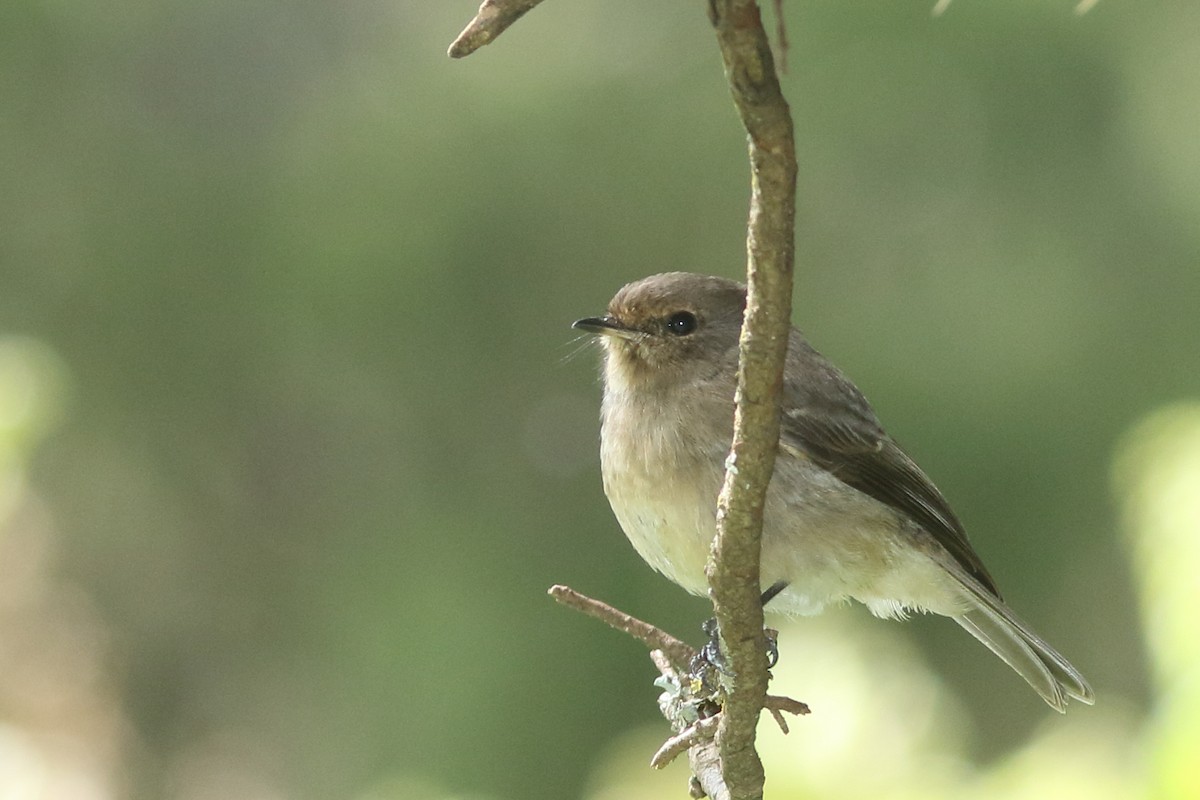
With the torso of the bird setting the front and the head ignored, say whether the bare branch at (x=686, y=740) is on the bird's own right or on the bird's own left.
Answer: on the bird's own left

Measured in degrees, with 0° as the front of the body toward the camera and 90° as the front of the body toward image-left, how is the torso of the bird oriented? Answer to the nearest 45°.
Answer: approximately 90°
